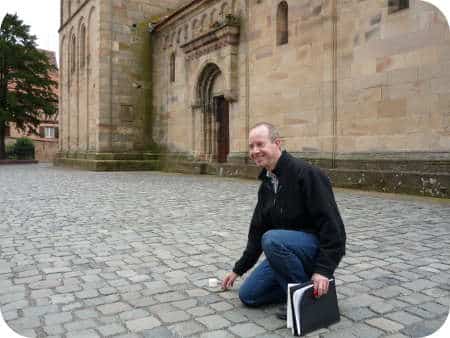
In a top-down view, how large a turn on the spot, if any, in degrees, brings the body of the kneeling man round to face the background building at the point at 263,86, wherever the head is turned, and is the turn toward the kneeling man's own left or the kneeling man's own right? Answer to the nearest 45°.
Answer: approximately 135° to the kneeling man's own right

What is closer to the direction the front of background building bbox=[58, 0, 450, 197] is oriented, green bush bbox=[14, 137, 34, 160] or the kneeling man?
the kneeling man

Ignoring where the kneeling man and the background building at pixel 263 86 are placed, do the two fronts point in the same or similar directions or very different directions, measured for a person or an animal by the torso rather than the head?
same or similar directions

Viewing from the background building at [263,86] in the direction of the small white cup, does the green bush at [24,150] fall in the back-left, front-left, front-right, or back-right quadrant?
back-right

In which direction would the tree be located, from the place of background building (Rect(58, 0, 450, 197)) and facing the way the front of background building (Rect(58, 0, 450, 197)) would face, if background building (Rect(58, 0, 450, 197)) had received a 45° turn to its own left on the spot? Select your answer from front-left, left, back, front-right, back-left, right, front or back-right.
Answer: back-right

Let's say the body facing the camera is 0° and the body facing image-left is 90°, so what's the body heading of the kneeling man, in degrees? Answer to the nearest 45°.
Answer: approximately 45°

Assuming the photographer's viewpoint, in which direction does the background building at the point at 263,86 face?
facing the viewer and to the left of the viewer

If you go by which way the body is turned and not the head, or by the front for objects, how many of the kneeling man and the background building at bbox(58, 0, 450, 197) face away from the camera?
0

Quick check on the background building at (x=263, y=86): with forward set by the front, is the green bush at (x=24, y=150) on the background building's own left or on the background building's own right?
on the background building's own right
